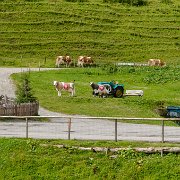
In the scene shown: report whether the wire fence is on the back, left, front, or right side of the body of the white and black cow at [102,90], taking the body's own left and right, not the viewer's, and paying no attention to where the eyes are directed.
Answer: left

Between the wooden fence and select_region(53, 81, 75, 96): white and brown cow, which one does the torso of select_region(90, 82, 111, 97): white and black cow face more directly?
the white and brown cow

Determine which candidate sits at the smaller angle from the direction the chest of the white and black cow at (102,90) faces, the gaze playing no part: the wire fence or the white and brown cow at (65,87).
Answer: the white and brown cow

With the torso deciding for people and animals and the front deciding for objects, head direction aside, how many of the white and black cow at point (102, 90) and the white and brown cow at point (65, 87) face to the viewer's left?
2

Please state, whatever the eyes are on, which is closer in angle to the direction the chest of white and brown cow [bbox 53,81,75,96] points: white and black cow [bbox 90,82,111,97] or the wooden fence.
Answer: the wooden fence

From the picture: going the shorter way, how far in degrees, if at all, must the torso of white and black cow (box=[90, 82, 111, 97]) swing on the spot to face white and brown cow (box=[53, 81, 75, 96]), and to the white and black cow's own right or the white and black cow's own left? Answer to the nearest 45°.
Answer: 0° — it already faces it

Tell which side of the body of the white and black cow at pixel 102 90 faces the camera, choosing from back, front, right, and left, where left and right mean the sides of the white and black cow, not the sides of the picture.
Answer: left

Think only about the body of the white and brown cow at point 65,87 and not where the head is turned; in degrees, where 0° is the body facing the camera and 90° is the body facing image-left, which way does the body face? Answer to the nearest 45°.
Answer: approximately 90°

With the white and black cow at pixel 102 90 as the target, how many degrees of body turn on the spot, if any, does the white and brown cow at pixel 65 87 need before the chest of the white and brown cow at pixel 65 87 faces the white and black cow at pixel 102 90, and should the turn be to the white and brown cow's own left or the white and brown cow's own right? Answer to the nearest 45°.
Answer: approximately 180°
